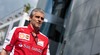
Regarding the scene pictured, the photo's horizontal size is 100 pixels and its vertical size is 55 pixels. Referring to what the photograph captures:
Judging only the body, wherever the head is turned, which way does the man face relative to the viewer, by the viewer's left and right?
facing the viewer and to the right of the viewer
